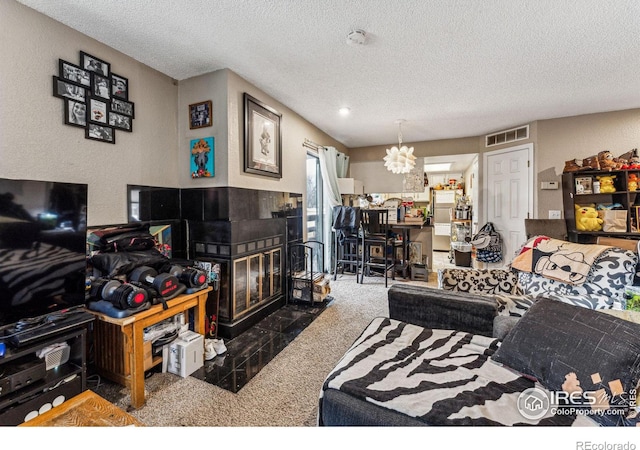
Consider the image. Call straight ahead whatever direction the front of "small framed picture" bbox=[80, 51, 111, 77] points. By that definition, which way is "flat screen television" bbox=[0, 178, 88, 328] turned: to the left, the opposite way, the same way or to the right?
the same way

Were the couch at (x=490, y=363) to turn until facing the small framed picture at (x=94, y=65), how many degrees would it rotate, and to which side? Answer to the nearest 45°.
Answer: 0° — it already faces it

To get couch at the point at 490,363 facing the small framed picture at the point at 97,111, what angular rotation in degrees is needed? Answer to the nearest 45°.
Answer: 0° — it already faces it

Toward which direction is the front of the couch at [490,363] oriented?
to the viewer's left

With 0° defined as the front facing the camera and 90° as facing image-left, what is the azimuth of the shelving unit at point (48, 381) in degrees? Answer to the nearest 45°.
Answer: approximately 315°

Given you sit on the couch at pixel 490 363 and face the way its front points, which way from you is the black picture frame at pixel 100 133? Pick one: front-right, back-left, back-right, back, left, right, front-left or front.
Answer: front

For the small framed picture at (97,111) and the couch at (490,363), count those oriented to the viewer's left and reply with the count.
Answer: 1

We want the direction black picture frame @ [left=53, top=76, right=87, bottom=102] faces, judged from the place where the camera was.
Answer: facing the viewer and to the right of the viewer

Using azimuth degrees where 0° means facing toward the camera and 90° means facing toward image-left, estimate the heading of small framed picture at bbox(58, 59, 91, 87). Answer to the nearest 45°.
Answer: approximately 315°

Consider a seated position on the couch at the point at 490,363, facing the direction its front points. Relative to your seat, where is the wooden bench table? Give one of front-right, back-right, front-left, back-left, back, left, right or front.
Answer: front

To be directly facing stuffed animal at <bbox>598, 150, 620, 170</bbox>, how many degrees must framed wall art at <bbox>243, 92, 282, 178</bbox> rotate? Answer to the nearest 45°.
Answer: approximately 45° to its left

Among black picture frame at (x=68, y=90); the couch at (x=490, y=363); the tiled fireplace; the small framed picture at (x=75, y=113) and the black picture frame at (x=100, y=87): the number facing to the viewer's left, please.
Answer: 1

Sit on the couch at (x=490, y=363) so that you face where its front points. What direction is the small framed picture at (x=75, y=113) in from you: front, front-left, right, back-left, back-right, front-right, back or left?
front
